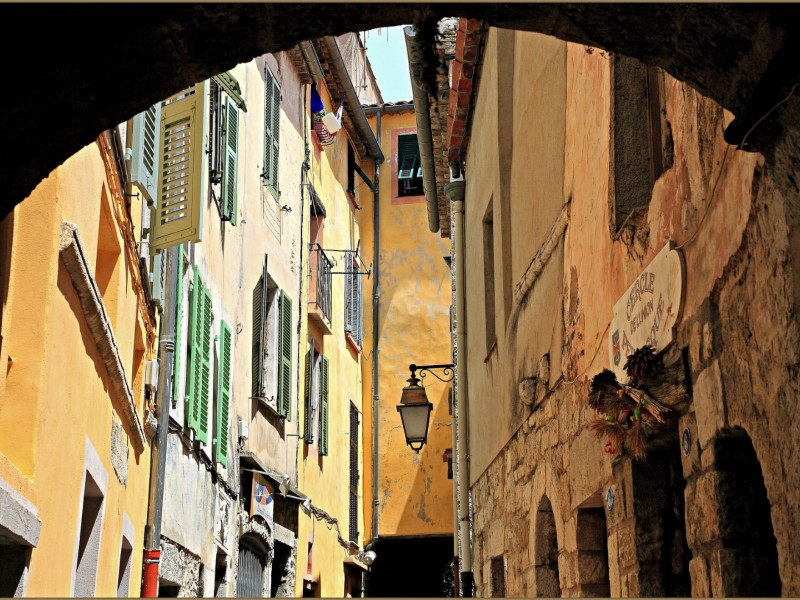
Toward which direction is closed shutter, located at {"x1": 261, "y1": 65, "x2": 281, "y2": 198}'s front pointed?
to the viewer's right

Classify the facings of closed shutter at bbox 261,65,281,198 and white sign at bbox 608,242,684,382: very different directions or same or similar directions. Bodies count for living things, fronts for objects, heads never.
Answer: very different directions

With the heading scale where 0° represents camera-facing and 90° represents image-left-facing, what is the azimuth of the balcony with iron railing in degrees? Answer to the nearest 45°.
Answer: approximately 270°

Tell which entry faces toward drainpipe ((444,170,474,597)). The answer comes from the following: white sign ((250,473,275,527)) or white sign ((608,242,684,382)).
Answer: white sign ((250,473,275,527))

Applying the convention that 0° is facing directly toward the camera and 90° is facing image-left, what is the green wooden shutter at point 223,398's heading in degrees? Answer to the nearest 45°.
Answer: approximately 270°

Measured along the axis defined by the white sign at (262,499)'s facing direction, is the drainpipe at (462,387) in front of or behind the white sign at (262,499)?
in front

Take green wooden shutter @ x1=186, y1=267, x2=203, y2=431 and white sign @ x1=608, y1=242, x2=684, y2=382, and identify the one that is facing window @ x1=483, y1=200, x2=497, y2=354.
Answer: the green wooden shutter

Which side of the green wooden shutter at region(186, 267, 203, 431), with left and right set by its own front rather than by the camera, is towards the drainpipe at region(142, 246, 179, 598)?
right

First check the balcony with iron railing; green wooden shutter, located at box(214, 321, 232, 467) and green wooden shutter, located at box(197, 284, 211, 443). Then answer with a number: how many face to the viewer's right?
3

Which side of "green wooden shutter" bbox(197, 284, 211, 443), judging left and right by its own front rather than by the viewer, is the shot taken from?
right
